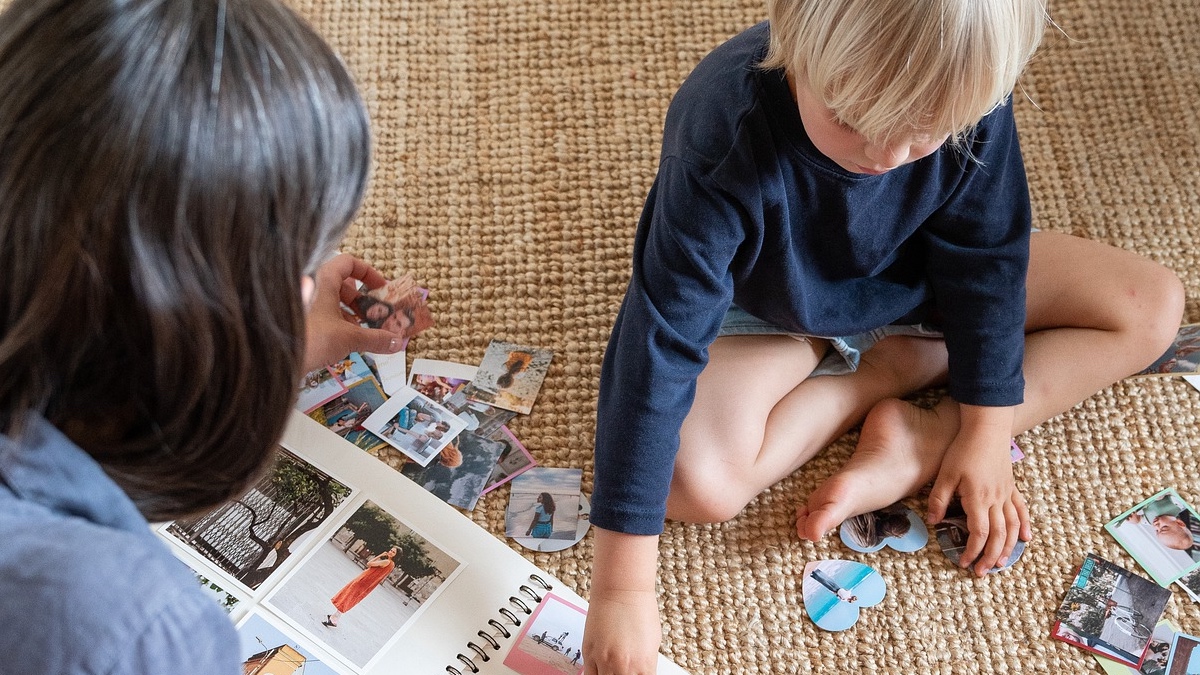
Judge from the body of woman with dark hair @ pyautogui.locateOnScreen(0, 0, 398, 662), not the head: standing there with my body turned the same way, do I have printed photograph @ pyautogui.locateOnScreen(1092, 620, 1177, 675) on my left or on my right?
on my right

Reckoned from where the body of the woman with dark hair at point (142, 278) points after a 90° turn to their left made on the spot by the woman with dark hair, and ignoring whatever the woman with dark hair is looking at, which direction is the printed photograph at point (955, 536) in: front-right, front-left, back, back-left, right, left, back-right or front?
back-right

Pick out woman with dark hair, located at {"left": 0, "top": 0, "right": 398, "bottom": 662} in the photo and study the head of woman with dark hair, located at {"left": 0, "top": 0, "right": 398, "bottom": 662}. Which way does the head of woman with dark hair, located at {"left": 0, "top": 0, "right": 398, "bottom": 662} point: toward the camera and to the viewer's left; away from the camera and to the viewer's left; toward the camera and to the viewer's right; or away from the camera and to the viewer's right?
away from the camera and to the viewer's right

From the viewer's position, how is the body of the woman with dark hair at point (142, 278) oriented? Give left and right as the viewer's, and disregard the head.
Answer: facing away from the viewer and to the right of the viewer

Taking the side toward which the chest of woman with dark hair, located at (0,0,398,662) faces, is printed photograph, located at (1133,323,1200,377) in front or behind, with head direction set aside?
in front
